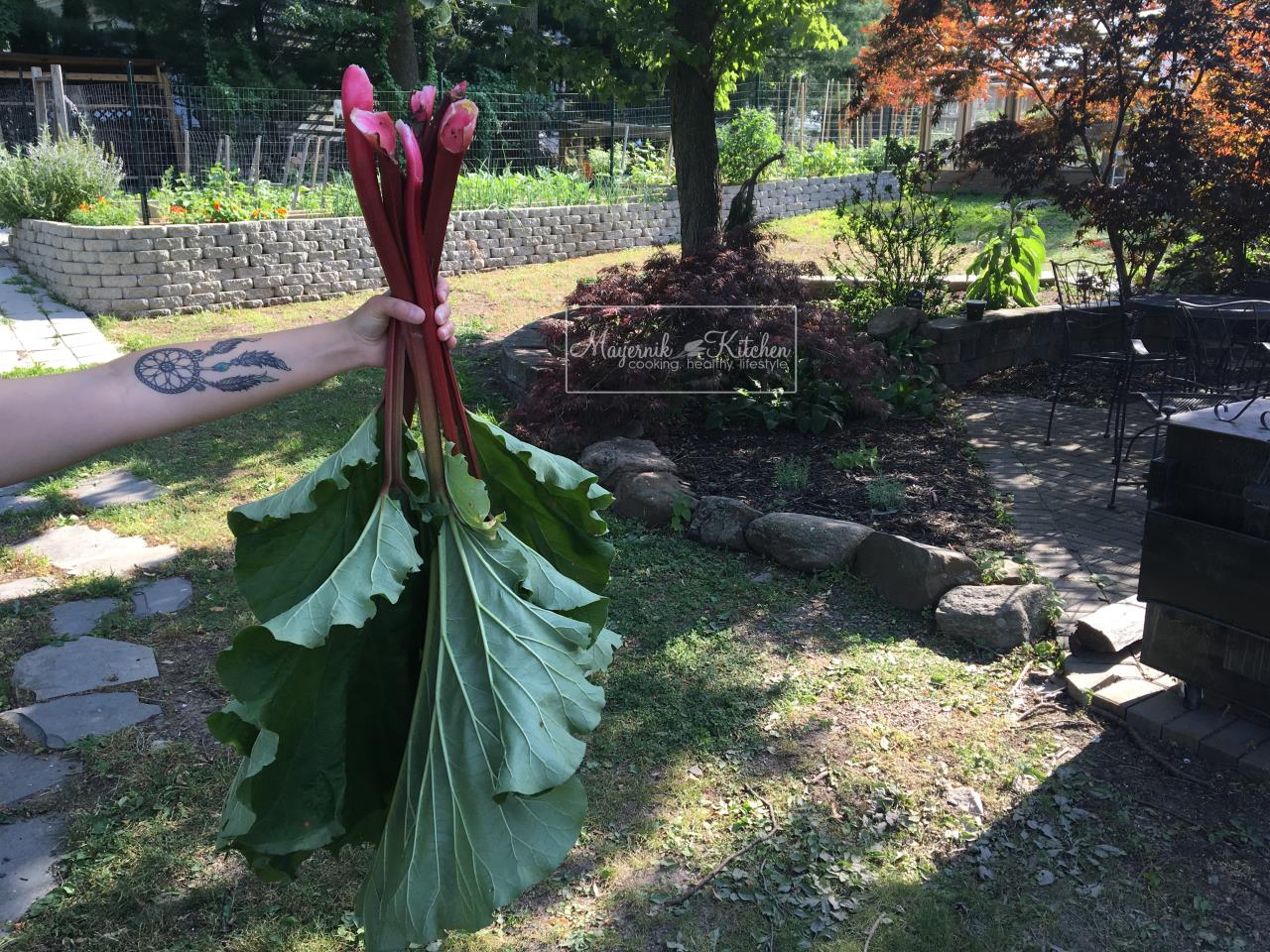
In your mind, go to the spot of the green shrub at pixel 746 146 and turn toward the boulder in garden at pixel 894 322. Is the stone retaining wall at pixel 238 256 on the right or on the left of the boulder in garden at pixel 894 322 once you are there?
right

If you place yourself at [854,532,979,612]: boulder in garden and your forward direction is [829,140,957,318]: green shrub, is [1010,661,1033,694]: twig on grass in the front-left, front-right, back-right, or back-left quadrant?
back-right

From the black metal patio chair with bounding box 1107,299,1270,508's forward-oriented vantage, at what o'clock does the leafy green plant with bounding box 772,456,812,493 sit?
The leafy green plant is roughly at 12 o'clock from the black metal patio chair.

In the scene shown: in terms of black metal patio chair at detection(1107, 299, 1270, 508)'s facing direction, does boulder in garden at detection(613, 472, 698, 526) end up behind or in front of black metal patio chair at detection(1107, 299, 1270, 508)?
in front

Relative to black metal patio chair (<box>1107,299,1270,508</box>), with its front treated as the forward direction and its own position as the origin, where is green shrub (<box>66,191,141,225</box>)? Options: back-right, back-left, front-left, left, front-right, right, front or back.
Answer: front-right

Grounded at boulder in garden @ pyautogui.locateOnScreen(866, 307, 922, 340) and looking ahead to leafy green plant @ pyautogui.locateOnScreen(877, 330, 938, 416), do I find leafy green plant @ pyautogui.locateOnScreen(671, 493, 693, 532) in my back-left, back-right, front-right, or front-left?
front-right

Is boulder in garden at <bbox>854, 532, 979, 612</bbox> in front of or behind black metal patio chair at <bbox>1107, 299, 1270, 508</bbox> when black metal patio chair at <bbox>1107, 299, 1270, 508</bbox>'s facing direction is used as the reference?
in front
